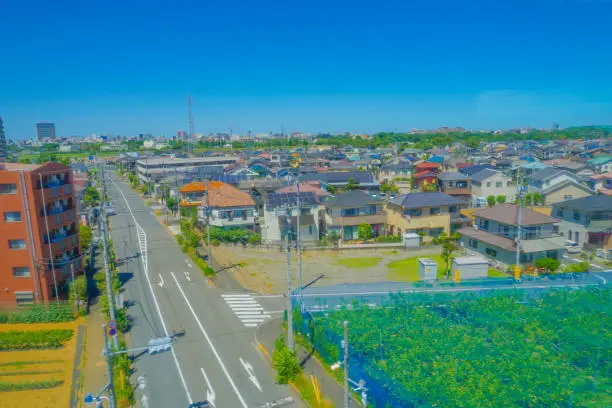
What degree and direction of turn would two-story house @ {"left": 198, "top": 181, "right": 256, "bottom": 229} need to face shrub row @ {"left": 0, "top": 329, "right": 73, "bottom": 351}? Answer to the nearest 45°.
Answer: approximately 45° to its right

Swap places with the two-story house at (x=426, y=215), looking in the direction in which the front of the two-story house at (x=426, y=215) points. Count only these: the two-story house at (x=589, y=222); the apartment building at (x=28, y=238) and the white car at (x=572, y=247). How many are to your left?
2

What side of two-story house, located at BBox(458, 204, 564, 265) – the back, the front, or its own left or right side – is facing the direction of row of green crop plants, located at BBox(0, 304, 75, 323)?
right

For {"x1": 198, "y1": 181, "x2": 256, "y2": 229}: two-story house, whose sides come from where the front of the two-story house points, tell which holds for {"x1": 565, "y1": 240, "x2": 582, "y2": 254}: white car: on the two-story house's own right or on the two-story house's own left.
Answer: on the two-story house's own left

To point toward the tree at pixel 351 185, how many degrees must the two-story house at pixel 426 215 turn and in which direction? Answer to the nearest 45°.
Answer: approximately 135° to its right

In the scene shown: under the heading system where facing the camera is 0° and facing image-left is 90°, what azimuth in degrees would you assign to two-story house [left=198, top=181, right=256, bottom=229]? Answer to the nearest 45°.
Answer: approximately 0°

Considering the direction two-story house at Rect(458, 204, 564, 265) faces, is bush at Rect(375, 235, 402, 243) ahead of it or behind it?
behind

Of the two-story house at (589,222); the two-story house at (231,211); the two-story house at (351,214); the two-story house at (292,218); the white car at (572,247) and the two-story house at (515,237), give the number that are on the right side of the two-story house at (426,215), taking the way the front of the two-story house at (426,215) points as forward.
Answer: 3

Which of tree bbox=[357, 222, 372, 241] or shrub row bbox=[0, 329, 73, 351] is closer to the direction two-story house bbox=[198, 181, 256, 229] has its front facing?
the shrub row

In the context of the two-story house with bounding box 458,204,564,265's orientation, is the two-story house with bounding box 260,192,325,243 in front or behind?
behind

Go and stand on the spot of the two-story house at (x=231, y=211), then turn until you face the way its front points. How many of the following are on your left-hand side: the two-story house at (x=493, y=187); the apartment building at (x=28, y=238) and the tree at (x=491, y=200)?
2

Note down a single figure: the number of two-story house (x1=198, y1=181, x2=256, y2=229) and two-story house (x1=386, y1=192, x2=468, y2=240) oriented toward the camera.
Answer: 2
